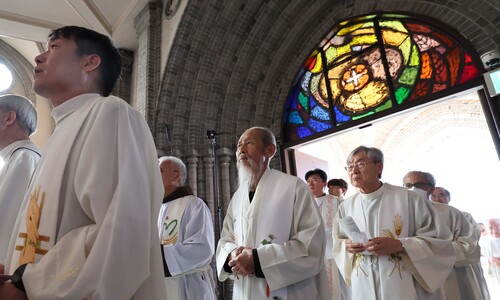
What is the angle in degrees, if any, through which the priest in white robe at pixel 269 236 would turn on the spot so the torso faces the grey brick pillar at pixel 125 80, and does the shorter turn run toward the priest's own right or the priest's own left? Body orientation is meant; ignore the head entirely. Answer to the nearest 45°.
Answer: approximately 90° to the priest's own right

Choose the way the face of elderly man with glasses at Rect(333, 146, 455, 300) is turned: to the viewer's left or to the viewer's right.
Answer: to the viewer's left

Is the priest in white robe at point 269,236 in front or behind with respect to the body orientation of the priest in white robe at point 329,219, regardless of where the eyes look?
in front

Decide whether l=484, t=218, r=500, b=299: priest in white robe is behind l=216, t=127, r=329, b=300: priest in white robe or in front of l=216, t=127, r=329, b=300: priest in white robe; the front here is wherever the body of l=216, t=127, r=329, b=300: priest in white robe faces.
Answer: behind

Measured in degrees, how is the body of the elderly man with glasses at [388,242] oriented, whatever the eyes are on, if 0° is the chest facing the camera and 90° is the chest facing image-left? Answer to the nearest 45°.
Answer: approximately 45°
